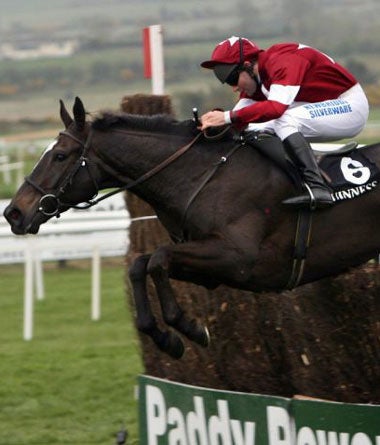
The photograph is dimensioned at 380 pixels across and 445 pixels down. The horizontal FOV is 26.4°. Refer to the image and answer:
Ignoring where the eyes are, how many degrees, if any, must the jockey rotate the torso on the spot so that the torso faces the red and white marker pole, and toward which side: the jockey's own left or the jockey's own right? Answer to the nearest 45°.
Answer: approximately 45° to the jockey's own right

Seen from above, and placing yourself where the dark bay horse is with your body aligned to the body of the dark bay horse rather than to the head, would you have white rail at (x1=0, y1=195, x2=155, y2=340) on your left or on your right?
on your right

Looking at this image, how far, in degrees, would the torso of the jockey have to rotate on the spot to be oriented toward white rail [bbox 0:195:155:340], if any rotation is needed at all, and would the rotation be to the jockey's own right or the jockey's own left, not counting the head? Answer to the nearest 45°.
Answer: approximately 45° to the jockey's own right

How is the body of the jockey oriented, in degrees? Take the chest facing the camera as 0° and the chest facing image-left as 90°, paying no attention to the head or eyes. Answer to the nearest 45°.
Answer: approximately 90°

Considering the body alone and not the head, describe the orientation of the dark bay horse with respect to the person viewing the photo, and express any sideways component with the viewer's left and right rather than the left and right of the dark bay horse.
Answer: facing to the left of the viewer
